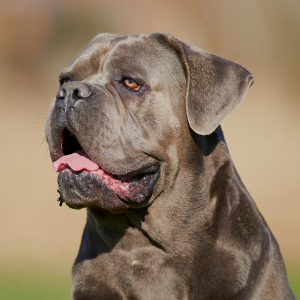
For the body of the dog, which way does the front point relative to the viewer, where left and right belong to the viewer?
facing the viewer and to the left of the viewer
